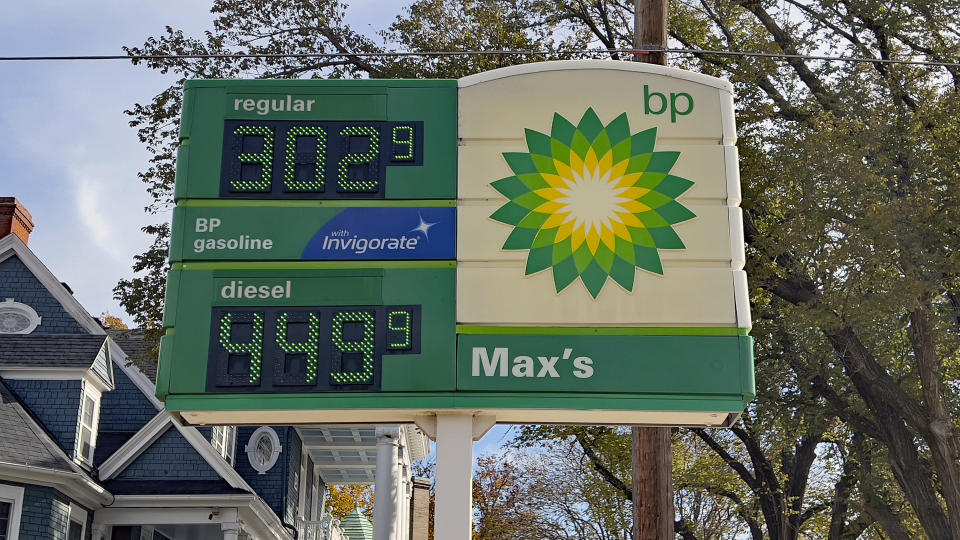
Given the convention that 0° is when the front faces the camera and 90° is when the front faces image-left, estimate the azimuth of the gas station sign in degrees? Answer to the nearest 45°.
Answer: approximately 0°

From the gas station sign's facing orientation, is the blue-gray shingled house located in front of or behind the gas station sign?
behind

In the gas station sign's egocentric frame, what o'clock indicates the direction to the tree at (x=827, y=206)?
The tree is roughly at 7 o'clock from the gas station sign.

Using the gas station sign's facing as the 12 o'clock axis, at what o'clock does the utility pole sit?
The utility pole is roughly at 7 o'clock from the gas station sign.
